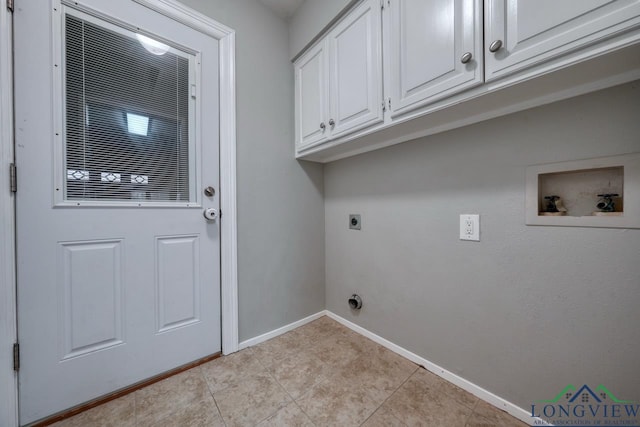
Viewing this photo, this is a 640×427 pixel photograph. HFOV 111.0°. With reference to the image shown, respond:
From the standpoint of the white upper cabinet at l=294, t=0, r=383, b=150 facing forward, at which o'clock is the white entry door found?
The white entry door is roughly at 1 o'clock from the white upper cabinet.

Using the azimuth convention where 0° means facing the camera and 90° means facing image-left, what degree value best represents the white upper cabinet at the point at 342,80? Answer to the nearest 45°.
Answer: approximately 45°
